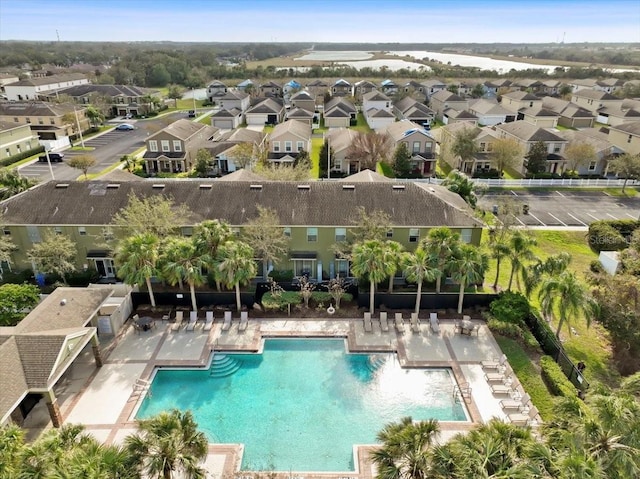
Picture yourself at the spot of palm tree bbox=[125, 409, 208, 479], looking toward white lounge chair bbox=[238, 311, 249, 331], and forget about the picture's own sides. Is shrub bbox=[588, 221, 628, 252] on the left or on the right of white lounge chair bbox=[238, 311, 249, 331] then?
right

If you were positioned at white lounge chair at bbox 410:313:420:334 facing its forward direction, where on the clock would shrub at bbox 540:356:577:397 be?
The shrub is roughly at 10 o'clock from the white lounge chair.

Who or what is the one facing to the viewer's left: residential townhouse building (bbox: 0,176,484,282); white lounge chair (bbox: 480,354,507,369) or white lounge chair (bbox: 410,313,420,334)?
white lounge chair (bbox: 480,354,507,369)

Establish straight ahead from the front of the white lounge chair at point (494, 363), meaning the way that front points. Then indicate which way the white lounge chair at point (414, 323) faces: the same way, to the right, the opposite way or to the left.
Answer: to the left

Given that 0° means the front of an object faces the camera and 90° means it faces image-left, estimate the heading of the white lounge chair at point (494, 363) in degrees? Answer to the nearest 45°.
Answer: approximately 90°
